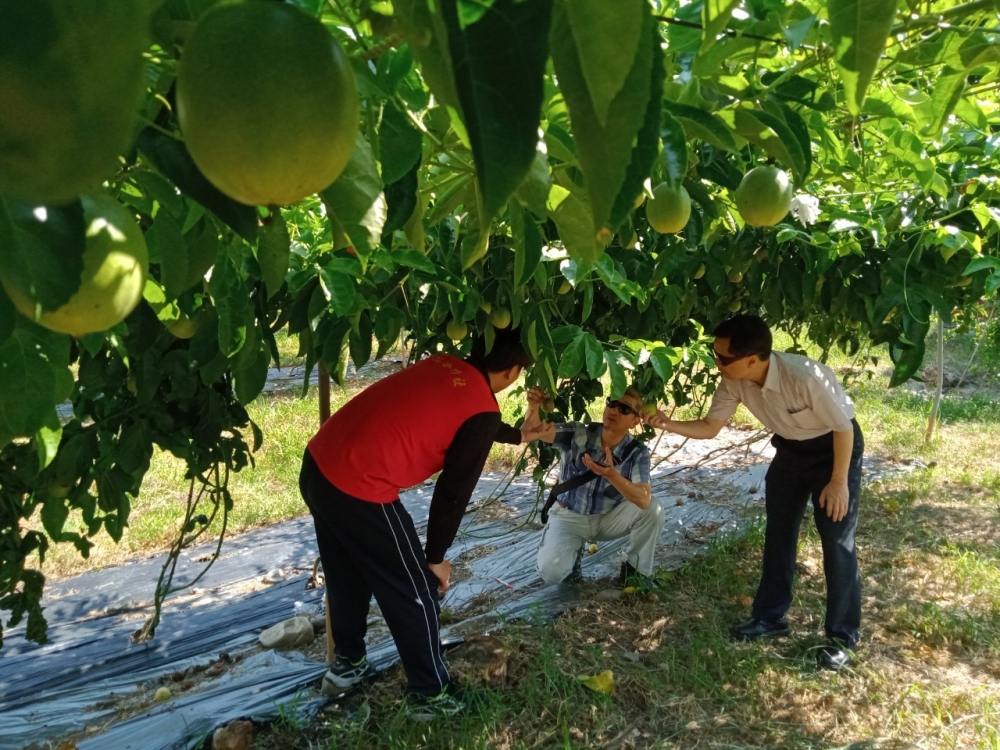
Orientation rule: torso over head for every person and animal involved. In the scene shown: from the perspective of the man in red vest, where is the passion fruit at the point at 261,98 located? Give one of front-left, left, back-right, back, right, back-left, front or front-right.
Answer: back-right

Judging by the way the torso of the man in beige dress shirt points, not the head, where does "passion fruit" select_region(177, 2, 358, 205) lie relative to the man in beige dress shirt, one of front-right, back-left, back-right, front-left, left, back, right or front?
front-left

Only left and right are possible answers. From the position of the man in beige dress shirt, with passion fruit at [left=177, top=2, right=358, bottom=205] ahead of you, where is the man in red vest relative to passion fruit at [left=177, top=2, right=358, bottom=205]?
right

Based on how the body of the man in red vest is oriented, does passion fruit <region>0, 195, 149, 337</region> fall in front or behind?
behind

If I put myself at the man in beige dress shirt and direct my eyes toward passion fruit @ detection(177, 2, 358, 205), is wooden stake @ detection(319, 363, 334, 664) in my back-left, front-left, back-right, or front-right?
front-right

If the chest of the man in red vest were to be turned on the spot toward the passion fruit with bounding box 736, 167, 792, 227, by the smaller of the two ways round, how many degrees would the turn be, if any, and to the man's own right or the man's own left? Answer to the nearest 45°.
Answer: approximately 90° to the man's own right

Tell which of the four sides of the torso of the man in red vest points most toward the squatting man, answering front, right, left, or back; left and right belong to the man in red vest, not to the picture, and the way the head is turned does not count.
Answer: front

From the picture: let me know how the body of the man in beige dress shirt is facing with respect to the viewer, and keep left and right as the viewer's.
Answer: facing the viewer and to the left of the viewer

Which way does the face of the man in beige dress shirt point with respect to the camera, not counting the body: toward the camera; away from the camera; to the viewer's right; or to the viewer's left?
to the viewer's left

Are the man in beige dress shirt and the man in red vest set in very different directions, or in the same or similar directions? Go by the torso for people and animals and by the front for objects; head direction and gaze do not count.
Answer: very different directions

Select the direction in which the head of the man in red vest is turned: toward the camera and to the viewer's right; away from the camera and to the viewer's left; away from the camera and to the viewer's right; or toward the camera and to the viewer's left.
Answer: away from the camera and to the viewer's right

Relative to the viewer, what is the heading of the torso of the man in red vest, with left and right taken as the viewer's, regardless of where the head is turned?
facing away from the viewer and to the right of the viewer

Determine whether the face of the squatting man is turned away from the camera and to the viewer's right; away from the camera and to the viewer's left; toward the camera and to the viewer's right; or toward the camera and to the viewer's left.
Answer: toward the camera and to the viewer's left
